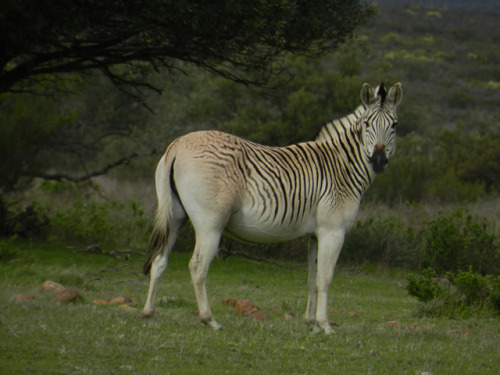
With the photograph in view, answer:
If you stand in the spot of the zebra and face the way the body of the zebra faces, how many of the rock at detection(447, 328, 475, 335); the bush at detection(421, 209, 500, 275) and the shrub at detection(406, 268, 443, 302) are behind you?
0

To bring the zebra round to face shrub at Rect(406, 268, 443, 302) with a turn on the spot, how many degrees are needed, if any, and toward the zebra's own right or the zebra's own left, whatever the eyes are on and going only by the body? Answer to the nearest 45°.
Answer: approximately 45° to the zebra's own left

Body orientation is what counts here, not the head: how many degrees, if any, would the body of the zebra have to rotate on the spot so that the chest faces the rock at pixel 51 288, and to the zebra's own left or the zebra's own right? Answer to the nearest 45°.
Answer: approximately 135° to the zebra's own left

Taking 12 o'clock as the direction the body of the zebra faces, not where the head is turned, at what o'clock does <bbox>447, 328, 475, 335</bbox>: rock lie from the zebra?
The rock is roughly at 12 o'clock from the zebra.

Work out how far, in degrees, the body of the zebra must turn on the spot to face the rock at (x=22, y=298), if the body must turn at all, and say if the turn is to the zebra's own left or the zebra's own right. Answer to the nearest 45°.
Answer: approximately 180°

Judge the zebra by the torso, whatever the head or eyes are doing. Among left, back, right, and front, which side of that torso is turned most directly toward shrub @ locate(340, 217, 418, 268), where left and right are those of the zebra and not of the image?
left

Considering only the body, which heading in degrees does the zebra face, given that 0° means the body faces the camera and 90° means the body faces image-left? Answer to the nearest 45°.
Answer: approximately 270°

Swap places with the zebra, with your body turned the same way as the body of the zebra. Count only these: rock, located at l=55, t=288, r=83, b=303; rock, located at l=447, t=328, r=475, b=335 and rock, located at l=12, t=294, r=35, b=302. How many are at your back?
2

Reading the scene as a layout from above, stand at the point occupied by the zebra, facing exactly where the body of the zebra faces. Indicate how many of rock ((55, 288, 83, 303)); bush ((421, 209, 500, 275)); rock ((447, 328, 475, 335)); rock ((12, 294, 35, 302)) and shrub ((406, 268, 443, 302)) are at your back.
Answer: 2

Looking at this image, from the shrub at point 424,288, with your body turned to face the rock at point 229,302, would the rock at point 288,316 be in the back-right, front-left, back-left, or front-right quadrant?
front-left

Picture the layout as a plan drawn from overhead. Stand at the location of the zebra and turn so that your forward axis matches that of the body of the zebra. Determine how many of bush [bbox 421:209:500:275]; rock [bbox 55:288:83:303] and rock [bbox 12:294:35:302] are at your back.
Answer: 2

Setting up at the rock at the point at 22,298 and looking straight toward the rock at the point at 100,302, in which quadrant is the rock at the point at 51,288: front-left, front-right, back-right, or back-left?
front-left

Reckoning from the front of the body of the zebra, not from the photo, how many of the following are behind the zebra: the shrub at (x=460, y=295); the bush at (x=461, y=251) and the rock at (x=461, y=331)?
0

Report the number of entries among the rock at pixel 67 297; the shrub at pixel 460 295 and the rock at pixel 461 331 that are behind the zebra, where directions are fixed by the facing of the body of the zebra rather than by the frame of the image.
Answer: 1

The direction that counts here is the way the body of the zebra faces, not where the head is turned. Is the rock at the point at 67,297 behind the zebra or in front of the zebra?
behind

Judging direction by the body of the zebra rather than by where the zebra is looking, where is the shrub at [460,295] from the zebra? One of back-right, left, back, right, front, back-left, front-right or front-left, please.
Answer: front-left
